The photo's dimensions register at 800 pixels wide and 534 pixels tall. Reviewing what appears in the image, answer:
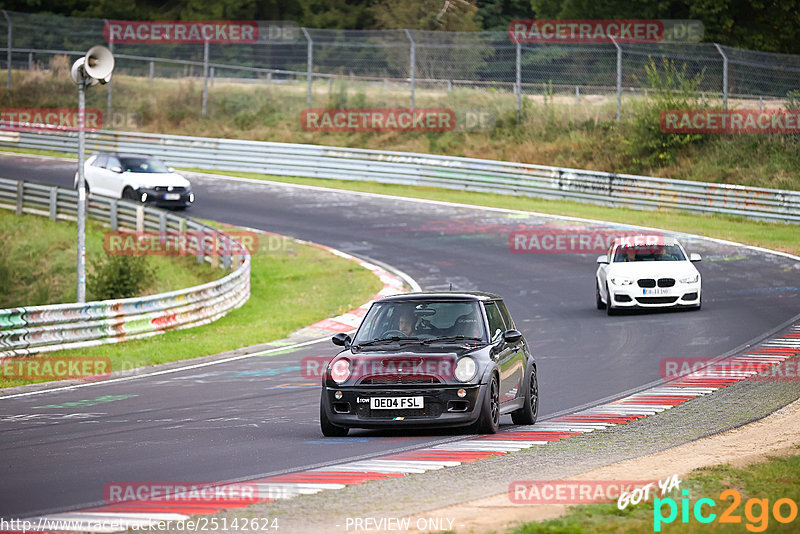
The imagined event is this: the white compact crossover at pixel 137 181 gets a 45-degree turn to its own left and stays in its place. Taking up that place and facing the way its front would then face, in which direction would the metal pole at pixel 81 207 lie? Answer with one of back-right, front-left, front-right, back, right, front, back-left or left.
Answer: right

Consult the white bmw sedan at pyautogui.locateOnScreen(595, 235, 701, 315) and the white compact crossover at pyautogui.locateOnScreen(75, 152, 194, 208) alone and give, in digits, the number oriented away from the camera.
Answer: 0

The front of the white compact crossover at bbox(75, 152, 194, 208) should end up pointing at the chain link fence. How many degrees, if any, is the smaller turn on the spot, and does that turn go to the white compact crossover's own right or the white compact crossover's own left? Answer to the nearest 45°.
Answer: approximately 90° to the white compact crossover's own left

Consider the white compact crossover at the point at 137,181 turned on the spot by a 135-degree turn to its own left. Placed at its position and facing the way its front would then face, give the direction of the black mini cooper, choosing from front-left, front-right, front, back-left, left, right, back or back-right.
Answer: back

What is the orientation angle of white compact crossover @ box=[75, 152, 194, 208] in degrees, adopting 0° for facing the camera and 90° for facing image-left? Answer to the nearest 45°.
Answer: approximately 315°

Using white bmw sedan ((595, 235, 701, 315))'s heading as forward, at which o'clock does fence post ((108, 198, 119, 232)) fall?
The fence post is roughly at 4 o'clock from the white bmw sedan.

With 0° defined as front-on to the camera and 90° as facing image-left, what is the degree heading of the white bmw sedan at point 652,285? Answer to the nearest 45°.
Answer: approximately 0°

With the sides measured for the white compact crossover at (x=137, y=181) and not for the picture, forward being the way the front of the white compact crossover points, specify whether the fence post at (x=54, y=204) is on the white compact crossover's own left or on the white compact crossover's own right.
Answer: on the white compact crossover's own right

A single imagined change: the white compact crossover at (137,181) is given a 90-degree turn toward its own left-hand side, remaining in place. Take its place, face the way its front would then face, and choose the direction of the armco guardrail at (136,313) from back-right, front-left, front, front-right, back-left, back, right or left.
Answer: back-right

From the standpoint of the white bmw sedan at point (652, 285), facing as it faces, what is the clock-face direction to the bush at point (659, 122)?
The bush is roughly at 6 o'clock from the white bmw sedan.
